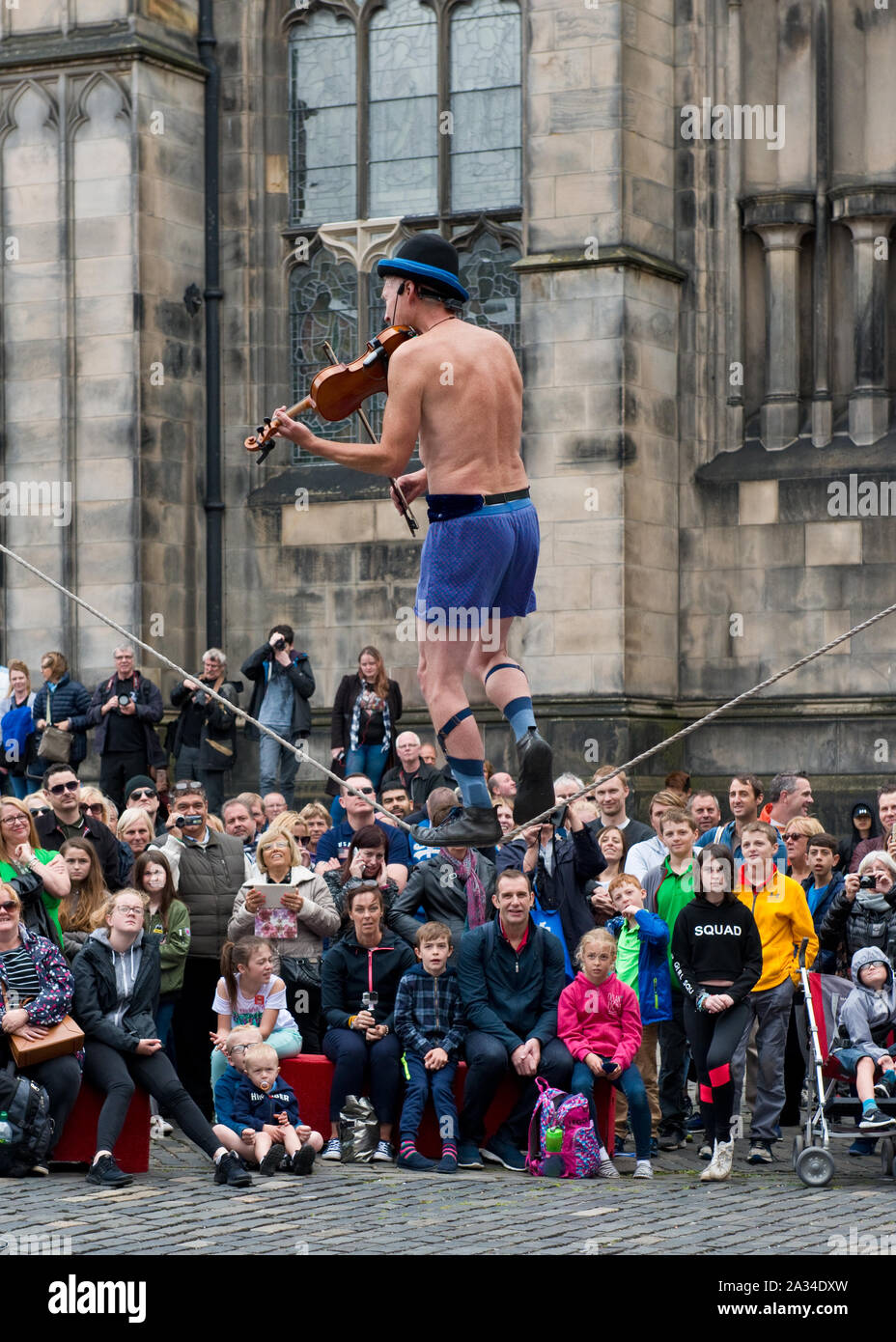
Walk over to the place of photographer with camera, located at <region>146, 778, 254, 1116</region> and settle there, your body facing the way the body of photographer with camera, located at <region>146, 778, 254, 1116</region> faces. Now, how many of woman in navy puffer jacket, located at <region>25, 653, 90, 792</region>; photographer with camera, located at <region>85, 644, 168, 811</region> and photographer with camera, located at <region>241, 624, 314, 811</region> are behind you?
3

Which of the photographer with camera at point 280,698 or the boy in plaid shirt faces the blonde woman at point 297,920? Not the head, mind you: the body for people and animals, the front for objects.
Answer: the photographer with camera

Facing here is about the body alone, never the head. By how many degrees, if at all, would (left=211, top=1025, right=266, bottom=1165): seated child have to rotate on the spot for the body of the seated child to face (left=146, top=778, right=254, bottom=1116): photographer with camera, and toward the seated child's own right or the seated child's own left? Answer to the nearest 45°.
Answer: approximately 135° to the seated child's own left

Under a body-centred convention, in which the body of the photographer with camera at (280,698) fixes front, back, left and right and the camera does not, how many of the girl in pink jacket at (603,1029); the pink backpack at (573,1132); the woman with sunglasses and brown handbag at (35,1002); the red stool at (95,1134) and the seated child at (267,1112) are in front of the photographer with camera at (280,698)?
5

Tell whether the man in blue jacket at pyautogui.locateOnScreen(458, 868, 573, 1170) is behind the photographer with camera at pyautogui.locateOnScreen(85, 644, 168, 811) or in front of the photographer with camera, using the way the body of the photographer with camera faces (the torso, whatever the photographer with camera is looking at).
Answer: in front

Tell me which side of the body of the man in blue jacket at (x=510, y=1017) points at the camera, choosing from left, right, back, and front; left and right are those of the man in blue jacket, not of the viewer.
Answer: front

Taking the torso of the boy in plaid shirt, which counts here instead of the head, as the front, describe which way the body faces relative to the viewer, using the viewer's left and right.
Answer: facing the viewer

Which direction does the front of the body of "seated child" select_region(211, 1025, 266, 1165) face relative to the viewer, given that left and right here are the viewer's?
facing the viewer and to the right of the viewer

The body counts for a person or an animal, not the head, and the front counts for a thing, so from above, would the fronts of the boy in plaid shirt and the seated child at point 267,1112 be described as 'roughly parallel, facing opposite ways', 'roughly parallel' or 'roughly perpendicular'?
roughly parallel

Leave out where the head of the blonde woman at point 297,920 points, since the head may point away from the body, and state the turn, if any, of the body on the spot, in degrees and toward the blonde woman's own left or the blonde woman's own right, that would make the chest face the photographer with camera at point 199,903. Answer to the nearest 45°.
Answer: approximately 135° to the blonde woman's own right

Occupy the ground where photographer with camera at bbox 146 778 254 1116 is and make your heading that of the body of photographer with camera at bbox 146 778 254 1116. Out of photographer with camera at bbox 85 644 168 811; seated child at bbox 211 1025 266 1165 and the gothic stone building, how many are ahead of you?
1

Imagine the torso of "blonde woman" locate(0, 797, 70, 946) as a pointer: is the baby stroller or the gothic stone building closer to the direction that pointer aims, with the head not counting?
the baby stroller

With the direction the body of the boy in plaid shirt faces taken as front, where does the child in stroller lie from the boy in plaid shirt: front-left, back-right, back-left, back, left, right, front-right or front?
left

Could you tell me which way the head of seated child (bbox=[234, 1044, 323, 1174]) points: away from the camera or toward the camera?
toward the camera
